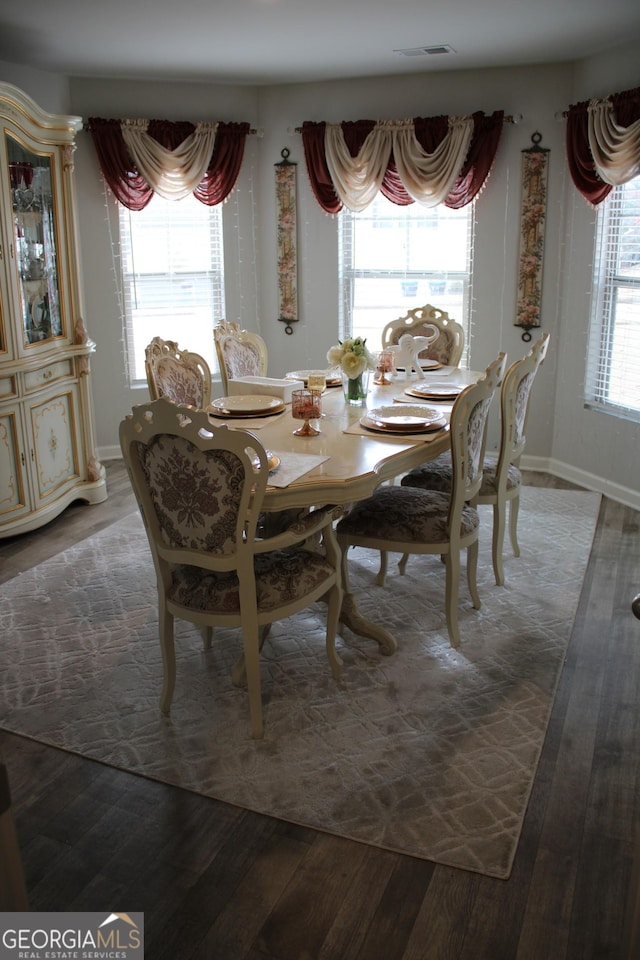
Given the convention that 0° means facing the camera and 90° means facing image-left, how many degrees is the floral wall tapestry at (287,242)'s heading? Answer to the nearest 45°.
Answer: approximately 0°

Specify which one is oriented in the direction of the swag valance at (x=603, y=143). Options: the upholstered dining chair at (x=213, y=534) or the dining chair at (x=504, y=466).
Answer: the upholstered dining chair

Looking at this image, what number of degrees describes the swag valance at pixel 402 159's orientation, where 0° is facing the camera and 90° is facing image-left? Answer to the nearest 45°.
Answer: approximately 0°

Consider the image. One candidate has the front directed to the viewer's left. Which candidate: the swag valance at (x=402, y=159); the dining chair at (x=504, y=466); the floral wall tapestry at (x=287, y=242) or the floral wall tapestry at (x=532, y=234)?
the dining chair

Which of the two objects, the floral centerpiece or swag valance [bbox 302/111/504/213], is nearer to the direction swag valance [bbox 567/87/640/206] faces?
the floral centerpiece

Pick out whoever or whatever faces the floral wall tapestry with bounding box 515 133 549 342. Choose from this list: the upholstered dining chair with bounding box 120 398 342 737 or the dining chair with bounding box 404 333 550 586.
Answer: the upholstered dining chair

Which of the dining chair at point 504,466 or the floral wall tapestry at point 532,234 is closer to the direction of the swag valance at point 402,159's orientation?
the dining chair

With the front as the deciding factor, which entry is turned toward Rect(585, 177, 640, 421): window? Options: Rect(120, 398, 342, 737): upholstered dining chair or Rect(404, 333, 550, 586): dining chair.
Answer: the upholstered dining chair

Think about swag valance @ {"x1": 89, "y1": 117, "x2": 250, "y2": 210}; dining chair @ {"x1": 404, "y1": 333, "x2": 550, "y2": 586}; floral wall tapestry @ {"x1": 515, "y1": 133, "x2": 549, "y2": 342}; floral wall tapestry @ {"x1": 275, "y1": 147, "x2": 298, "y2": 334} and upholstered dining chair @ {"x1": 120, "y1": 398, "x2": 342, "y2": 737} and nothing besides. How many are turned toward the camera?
3
